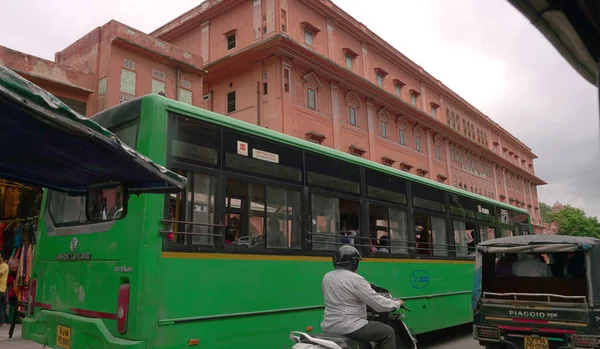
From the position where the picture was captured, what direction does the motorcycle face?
facing to the right of the viewer

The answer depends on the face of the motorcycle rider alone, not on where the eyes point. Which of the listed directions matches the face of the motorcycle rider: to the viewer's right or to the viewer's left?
to the viewer's right

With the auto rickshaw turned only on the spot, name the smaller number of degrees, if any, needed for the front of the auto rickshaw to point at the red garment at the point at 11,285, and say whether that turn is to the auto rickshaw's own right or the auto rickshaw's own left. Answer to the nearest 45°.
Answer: approximately 90° to the auto rickshaw's own left

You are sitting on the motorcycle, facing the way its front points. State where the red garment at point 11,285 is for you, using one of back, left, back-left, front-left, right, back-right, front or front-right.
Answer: back-left

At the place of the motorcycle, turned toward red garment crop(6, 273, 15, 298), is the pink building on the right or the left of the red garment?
right

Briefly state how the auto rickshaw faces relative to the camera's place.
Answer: facing away from the viewer
